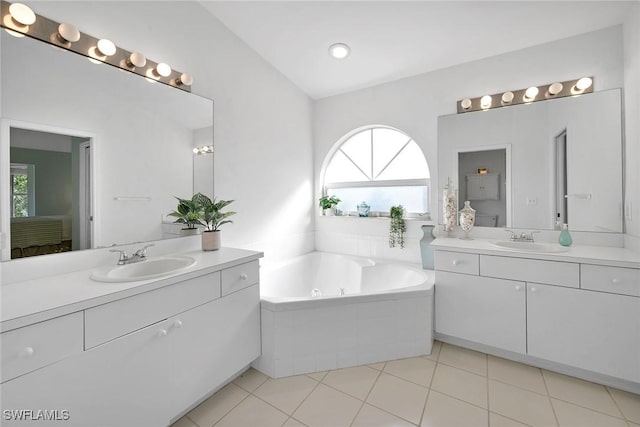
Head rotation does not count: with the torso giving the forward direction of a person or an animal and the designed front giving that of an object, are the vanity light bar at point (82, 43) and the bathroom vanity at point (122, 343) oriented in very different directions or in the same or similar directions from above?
same or similar directions

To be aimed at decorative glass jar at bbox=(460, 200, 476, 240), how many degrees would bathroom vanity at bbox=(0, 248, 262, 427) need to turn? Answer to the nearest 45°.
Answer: approximately 45° to its left

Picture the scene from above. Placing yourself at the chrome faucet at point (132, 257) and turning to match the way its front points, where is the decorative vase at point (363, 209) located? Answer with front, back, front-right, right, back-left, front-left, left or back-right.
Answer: front-left

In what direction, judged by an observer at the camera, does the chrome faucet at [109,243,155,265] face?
facing the viewer and to the right of the viewer

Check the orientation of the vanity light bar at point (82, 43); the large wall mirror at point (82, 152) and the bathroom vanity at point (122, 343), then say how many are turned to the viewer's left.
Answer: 0

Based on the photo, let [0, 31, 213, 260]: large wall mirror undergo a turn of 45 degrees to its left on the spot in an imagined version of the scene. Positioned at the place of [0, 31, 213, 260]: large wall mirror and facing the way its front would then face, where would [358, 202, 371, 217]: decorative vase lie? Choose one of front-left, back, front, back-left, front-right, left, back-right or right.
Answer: front

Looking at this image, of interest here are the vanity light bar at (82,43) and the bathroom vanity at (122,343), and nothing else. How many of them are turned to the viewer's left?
0

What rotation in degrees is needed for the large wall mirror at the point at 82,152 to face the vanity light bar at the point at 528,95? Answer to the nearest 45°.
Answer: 0° — it already faces it

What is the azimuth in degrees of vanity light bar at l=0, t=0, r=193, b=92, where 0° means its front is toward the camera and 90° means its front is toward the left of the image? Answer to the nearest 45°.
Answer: approximately 315°

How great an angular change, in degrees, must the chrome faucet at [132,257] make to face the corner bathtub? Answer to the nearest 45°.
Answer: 0° — it already faces it

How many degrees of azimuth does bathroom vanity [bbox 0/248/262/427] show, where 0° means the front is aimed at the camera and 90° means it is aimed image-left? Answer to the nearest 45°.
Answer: approximately 315°

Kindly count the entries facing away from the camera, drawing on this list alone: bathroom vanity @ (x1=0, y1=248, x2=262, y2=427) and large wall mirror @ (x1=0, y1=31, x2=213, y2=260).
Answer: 0

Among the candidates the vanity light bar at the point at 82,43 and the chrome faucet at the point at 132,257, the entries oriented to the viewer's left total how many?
0
